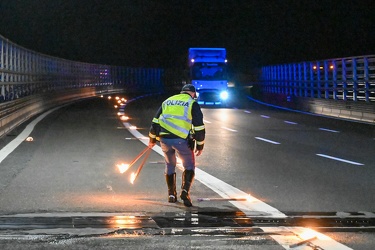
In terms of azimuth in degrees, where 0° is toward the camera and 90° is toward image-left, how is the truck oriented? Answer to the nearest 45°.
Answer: approximately 0°

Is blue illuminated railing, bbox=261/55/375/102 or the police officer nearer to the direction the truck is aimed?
the police officer

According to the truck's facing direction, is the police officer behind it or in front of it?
in front

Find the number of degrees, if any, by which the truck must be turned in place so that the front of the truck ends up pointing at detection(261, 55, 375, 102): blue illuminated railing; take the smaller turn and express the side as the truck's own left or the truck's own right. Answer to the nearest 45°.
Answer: approximately 45° to the truck's own left

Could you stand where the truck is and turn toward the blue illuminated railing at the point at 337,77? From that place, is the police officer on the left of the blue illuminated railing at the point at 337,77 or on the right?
right
